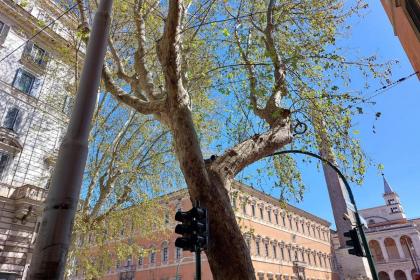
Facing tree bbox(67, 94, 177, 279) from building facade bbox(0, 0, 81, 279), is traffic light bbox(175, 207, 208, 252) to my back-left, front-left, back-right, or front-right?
front-right

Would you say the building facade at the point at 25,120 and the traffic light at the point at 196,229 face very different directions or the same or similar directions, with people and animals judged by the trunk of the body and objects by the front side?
very different directions

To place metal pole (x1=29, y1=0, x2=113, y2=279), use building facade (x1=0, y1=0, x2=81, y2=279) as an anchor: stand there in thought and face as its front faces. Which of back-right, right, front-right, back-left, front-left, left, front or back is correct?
front-right

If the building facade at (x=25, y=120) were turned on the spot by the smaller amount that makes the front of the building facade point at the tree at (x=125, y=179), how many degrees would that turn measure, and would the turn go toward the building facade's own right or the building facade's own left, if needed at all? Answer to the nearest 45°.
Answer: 0° — it already faces it

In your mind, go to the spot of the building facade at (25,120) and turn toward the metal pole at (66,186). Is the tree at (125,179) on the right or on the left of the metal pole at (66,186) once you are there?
left

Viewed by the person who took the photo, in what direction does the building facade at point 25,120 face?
facing the viewer and to the right of the viewer
